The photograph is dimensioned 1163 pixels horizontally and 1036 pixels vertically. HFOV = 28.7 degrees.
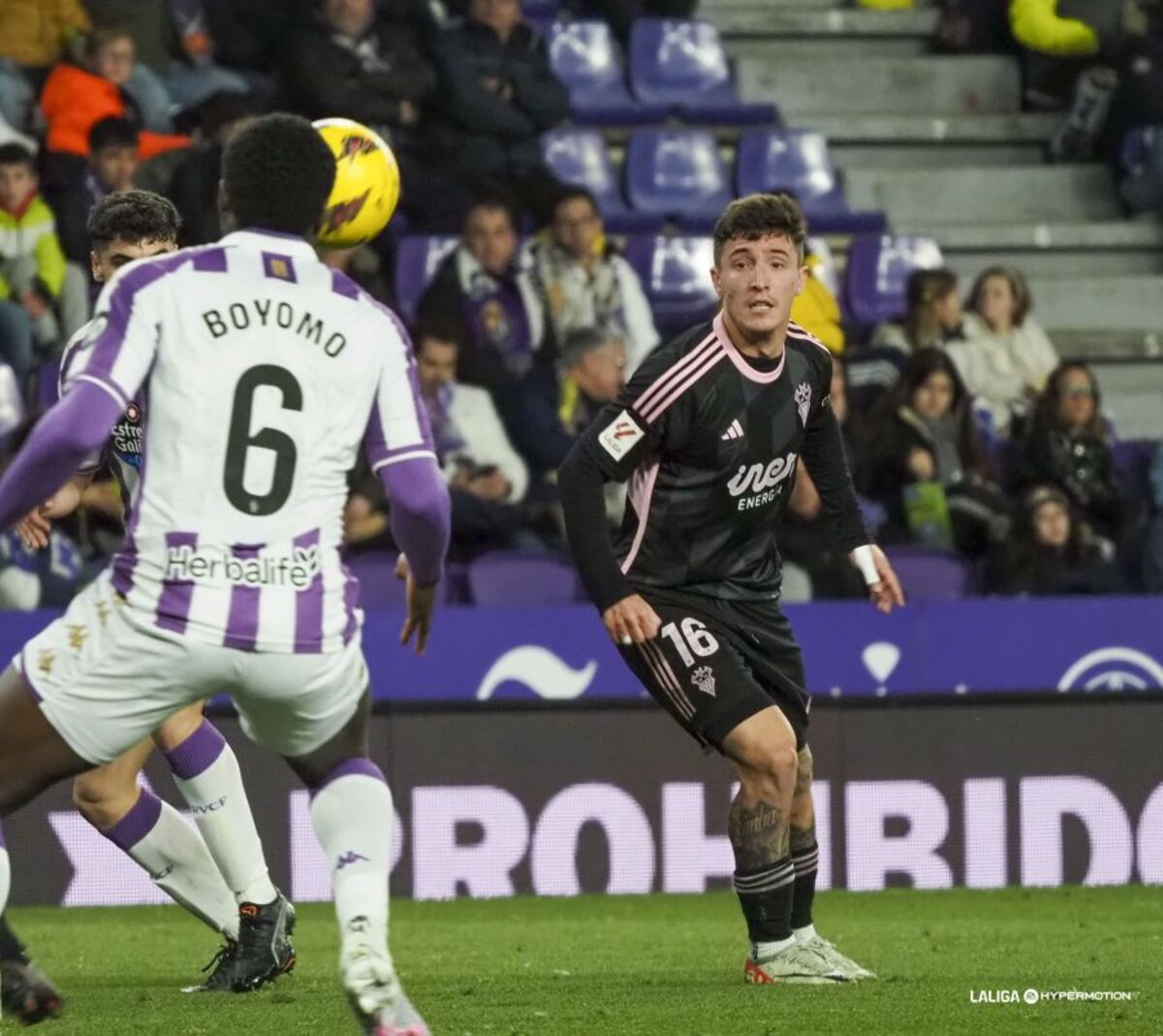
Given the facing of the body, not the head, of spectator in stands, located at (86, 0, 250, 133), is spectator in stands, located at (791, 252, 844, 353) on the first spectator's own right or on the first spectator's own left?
on the first spectator's own left

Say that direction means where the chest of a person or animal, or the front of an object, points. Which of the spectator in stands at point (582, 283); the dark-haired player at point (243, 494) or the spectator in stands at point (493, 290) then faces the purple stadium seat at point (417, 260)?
the dark-haired player

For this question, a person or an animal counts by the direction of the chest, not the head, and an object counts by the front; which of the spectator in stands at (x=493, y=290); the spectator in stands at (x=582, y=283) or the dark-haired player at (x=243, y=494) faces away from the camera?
the dark-haired player

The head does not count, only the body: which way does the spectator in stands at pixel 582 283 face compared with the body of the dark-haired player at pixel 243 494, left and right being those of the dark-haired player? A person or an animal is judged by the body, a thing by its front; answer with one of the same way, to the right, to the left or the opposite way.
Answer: the opposite way

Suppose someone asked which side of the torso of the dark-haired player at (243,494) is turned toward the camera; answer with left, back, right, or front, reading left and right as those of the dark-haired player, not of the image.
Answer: back

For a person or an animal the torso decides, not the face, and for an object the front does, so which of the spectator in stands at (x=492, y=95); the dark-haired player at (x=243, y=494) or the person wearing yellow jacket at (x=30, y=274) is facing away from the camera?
the dark-haired player

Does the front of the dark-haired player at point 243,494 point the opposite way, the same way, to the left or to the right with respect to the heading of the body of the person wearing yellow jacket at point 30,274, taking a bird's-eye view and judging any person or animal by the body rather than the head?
the opposite way

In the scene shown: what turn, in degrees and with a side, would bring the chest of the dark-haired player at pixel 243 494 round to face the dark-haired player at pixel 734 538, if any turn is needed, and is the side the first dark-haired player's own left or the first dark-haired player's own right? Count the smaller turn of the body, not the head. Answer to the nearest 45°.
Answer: approximately 45° to the first dark-haired player's own right

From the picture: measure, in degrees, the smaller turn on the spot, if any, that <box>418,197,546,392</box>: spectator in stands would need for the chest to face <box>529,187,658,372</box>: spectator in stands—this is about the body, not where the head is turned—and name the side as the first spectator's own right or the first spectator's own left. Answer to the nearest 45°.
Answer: approximately 90° to the first spectator's own left

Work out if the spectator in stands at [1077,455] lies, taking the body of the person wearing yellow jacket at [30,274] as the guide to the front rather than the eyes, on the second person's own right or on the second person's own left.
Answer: on the second person's own left

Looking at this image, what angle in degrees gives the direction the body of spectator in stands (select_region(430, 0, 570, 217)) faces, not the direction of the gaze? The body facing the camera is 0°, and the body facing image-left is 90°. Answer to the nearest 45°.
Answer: approximately 0°

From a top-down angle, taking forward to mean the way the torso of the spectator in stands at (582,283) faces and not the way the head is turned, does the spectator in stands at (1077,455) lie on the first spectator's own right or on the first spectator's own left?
on the first spectator's own left

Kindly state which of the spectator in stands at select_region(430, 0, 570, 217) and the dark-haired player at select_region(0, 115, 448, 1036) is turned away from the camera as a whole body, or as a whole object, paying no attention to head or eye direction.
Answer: the dark-haired player
